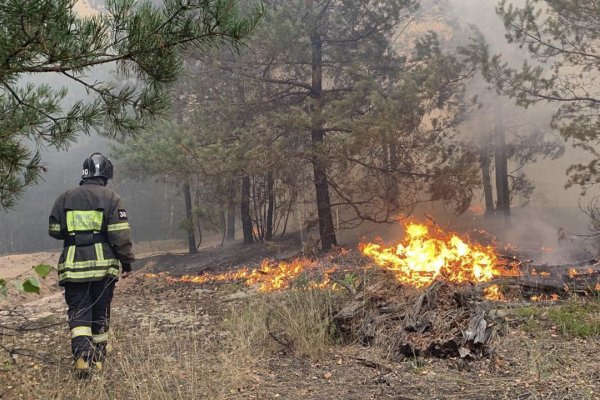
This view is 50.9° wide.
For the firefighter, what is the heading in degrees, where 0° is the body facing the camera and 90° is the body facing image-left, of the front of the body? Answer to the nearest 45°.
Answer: approximately 180°

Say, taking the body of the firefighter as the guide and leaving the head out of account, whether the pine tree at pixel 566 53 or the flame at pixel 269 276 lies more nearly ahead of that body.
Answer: the flame

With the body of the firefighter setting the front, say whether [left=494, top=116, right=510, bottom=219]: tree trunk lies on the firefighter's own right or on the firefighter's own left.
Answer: on the firefighter's own right

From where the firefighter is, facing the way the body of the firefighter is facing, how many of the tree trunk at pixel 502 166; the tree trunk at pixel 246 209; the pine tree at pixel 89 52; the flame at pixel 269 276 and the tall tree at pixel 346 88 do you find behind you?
1

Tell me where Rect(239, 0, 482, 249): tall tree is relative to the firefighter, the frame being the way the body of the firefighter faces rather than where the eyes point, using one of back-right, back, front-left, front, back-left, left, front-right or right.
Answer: front-right

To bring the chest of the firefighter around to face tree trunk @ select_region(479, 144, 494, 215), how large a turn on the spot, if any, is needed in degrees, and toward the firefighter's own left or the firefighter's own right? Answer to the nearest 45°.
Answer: approximately 45° to the firefighter's own right

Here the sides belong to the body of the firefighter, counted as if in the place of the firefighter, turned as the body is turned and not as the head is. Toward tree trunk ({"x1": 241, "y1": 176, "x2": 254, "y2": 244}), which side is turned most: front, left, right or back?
front

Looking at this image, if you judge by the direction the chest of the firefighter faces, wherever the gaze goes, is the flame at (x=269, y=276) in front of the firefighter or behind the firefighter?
in front

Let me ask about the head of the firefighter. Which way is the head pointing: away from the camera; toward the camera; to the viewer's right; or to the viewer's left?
away from the camera

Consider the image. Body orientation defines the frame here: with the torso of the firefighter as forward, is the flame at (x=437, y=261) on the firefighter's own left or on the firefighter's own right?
on the firefighter's own right
